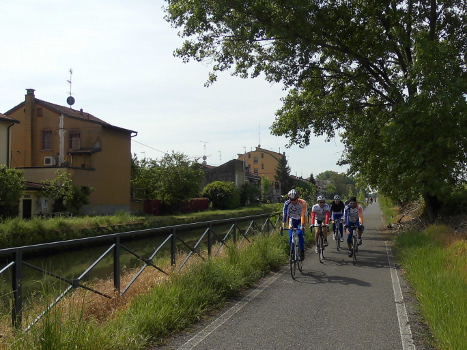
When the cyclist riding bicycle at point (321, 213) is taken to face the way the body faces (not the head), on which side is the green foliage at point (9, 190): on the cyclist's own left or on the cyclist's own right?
on the cyclist's own right

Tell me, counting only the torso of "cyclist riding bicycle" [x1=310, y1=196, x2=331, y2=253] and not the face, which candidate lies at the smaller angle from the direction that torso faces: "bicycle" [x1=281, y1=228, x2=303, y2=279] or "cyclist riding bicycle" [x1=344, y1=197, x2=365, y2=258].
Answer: the bicycle

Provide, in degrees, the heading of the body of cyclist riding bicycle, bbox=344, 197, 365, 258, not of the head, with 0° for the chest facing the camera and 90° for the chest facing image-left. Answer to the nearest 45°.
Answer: approximately 0°

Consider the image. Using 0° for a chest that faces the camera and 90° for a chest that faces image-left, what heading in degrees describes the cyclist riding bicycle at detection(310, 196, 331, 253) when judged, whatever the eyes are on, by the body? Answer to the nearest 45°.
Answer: approximately 0°

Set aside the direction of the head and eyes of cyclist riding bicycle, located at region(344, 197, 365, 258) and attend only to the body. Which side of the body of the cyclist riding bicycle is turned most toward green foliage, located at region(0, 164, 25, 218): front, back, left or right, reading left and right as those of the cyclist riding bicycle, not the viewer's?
right
